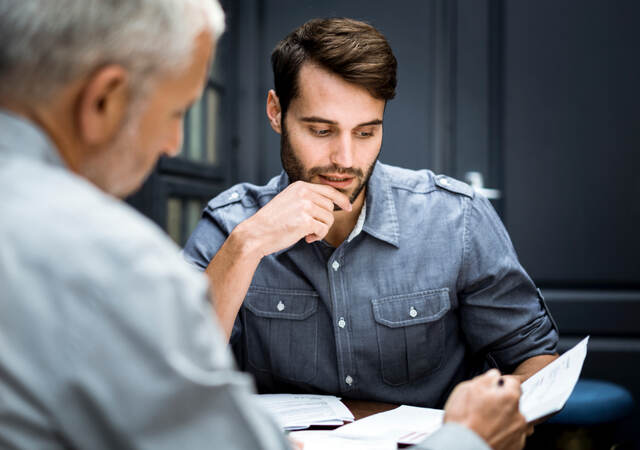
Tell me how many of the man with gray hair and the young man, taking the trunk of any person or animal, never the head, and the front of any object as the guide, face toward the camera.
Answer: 1

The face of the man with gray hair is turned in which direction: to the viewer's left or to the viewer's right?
to the viewer's right

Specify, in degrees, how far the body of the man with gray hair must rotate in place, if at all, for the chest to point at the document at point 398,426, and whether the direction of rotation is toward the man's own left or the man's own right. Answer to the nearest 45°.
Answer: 0° — they already face it

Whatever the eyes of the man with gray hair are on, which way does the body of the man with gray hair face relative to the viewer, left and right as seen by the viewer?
facing away from the viewer and to the right of the viewer

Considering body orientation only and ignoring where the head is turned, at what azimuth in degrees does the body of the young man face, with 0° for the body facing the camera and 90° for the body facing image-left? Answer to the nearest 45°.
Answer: approximately 0°
